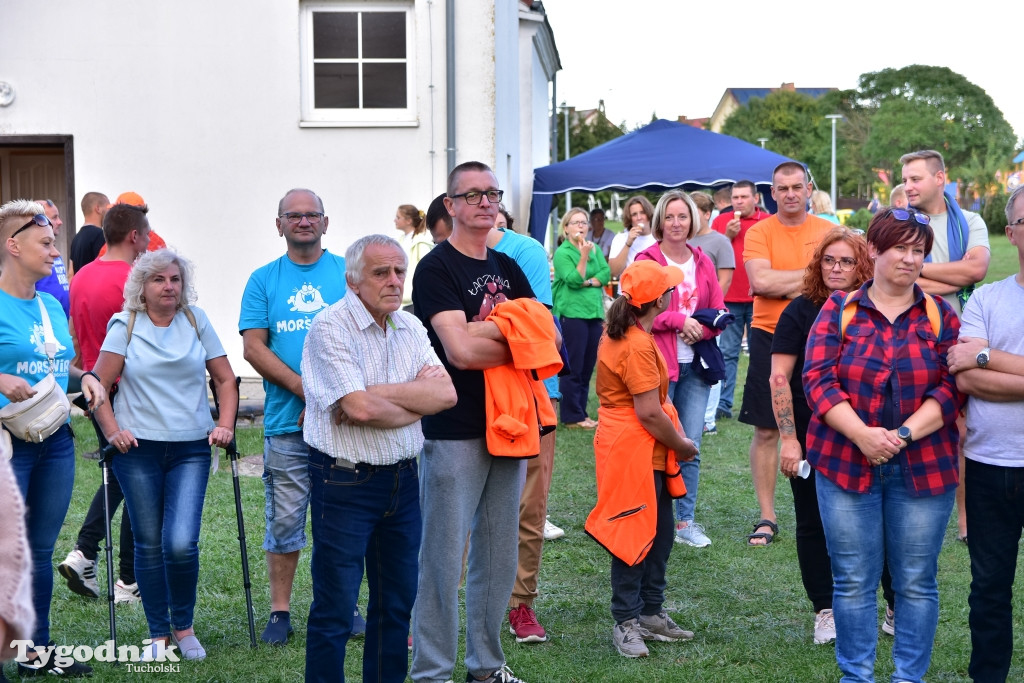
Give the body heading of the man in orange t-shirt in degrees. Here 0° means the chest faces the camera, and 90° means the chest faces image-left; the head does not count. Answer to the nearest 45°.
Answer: approximately 0°

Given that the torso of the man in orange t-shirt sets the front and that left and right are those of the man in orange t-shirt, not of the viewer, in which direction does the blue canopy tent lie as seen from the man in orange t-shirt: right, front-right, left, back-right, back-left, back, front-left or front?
back
